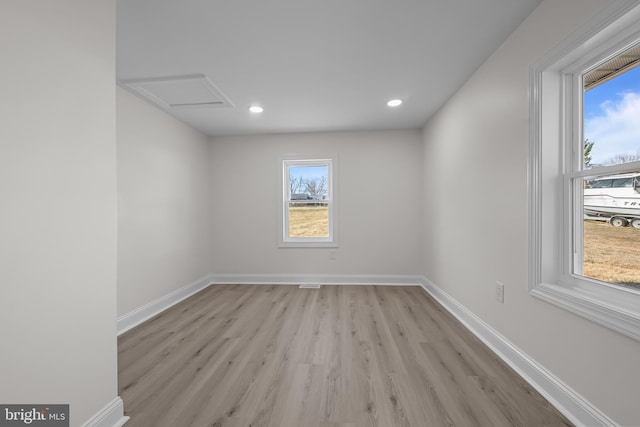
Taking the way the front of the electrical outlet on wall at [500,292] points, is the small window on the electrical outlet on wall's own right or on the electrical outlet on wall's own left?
on the electrical outlet on wall's own right

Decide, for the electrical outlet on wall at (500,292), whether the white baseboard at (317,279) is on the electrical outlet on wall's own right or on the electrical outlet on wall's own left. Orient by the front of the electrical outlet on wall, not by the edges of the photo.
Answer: on the electrical outlet on wall's own right

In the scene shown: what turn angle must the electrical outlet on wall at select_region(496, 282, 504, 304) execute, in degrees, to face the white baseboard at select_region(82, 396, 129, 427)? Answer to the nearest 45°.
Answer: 0° — it already faces it

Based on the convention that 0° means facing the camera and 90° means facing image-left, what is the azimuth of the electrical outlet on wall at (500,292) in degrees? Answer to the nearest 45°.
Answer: approximately 45°

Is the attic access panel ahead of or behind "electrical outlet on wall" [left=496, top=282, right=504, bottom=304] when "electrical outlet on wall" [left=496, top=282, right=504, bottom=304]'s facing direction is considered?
ahead

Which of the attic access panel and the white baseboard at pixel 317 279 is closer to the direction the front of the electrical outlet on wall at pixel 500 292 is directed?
the attic access panel
